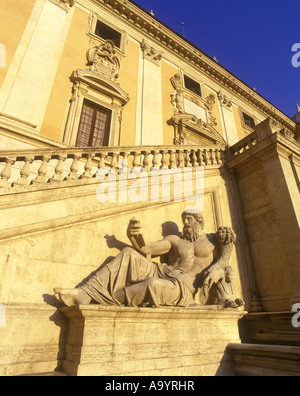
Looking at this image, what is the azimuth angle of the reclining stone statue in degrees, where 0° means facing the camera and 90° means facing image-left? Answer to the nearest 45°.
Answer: approximately 45°
